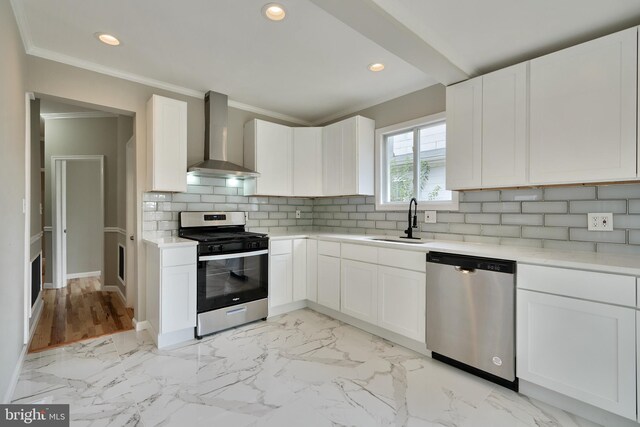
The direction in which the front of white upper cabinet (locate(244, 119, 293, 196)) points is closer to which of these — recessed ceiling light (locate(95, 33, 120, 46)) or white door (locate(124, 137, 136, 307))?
the recessed ceiling light

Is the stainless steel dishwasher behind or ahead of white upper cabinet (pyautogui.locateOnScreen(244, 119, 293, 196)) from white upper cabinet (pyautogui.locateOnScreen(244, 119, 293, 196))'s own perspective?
ahead

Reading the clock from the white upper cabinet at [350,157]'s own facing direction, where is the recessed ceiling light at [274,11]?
The recessed ceiling light is roughly at 11 o'clock from the white upper cabinet.

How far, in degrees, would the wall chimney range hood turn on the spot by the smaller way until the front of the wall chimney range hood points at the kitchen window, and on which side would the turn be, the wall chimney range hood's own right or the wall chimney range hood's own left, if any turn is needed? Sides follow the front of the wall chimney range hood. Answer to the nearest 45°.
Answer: approximately 45° to the wall chimney range hood's own left

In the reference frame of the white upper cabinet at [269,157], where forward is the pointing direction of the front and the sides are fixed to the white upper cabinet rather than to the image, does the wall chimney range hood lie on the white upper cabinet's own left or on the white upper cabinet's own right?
on the white upper cabinet's own right
